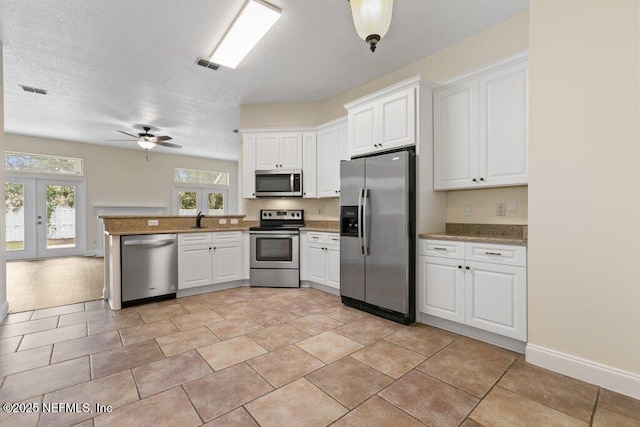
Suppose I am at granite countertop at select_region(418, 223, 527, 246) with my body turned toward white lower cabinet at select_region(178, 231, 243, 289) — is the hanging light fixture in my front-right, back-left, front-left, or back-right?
front-left

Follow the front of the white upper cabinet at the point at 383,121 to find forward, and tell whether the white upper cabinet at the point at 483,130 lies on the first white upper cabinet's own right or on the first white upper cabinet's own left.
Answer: on the first white upper cabinet's own left

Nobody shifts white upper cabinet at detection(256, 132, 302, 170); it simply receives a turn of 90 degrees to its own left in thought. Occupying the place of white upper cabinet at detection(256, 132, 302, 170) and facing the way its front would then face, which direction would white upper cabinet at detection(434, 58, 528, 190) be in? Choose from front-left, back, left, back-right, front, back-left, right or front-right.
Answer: front-right

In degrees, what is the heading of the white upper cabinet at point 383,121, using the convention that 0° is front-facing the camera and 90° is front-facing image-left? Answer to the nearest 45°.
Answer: approximately 45°

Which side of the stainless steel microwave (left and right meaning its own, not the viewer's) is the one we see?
front

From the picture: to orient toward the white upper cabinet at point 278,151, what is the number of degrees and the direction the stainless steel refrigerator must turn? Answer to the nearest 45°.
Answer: approximately 90° to its right

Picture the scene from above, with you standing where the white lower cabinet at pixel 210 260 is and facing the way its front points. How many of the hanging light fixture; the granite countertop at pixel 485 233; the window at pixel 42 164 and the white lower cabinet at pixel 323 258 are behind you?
1

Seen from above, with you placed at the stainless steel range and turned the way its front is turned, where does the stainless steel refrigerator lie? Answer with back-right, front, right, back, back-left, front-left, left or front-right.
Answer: front-left

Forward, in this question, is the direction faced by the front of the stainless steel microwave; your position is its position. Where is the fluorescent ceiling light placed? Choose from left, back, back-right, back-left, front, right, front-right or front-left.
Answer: front

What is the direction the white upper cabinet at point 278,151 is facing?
toward the camera

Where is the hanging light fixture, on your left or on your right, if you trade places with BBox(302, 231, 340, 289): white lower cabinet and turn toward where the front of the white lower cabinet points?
on your left

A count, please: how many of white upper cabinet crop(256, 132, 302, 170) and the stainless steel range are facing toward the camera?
2

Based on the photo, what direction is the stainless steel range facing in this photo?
toward the camera
